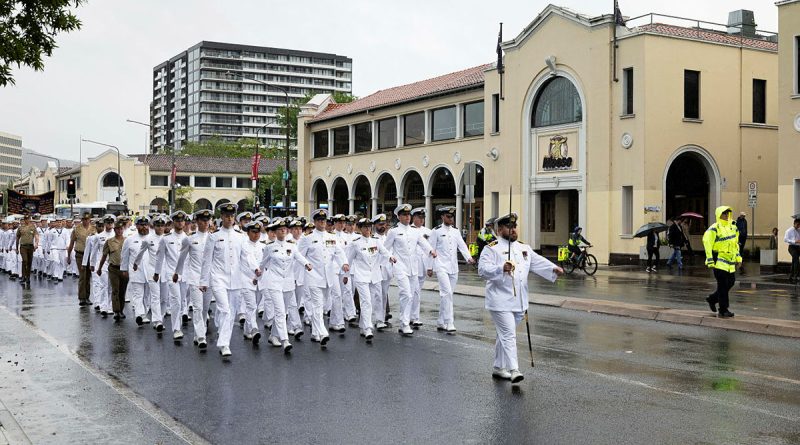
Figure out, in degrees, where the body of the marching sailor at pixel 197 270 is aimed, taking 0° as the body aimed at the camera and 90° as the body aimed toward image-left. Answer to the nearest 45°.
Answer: approximately 315°

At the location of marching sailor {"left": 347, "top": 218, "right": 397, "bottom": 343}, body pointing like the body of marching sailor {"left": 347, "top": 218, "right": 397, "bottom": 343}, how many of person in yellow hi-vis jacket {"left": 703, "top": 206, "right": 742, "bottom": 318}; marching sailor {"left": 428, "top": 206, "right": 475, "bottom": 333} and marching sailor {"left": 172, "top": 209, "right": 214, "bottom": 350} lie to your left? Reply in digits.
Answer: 2

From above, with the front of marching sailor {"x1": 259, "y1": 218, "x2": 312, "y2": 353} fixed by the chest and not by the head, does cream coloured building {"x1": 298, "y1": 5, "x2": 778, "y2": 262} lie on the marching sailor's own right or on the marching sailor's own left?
on the marching sailor's own left

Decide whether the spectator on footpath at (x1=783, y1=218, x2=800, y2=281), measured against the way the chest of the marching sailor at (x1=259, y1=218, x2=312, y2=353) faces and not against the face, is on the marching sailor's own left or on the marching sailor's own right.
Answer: on the marching sailor's own left

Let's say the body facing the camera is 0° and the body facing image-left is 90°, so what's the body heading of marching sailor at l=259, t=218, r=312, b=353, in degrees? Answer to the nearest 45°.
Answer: approximately 315°

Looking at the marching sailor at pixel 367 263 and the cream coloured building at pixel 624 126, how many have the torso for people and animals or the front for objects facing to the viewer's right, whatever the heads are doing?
0

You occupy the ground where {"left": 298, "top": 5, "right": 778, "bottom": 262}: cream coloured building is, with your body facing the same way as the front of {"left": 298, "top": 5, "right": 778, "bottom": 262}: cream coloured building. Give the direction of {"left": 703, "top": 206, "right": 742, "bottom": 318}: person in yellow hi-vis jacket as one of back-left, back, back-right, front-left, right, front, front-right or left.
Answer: front-left

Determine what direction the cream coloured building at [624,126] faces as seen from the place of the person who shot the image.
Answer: facing the viewer and to the left of the viewer

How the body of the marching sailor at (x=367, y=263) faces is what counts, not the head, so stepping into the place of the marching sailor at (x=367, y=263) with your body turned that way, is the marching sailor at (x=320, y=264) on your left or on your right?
on your right

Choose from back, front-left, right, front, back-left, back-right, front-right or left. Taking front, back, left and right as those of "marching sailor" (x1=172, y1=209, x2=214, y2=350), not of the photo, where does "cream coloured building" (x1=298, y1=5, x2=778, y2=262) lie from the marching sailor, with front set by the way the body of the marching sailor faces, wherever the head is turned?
left

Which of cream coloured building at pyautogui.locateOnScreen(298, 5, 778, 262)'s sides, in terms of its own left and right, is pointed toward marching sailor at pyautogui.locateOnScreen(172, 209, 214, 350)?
front
